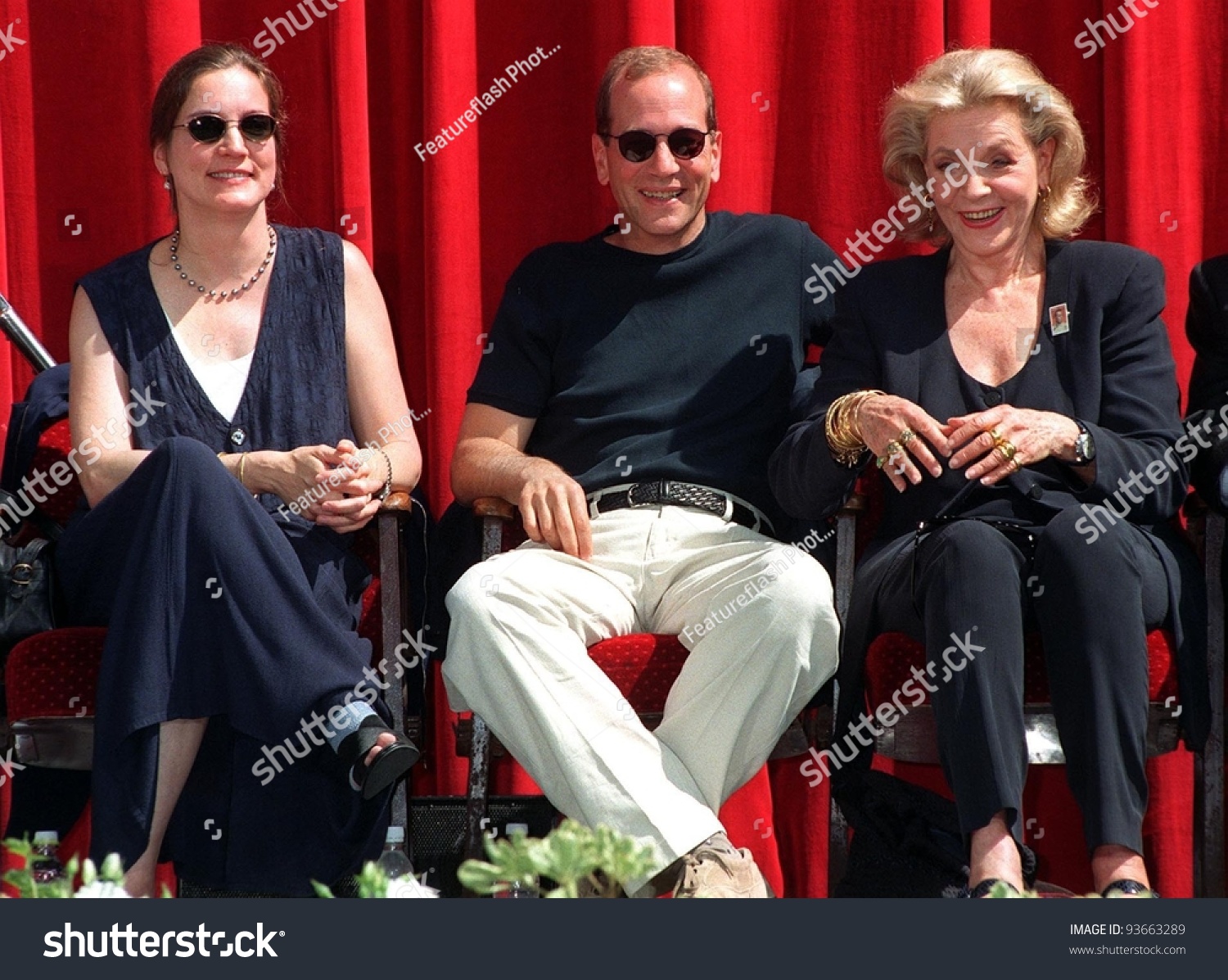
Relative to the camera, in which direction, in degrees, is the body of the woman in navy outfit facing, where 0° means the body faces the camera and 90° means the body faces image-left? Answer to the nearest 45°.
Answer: approximately 0°

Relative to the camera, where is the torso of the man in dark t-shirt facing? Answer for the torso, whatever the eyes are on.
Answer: toward the camera

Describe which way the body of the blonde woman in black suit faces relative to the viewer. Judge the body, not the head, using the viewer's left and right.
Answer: facing the viewer

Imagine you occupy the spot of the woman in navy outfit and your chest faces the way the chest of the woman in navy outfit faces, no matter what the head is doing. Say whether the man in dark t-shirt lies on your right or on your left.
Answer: on your left

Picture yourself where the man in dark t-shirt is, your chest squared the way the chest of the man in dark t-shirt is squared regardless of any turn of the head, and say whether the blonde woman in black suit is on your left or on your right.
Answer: on your left

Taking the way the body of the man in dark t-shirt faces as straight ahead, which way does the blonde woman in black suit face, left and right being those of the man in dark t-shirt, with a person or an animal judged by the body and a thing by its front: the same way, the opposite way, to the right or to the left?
the same way

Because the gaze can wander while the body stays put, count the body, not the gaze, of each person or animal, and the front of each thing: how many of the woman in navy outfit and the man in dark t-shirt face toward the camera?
2

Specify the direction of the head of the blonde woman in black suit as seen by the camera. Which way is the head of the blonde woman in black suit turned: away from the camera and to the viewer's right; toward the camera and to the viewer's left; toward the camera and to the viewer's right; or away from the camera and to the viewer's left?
toward the camera and to the viewer's left

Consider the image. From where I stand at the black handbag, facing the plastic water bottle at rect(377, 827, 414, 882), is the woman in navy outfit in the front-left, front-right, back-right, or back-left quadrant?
front-left

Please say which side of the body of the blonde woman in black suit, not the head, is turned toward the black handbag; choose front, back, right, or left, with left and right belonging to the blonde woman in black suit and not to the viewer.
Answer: right

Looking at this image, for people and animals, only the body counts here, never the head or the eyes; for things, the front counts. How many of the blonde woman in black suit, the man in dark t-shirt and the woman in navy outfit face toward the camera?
3

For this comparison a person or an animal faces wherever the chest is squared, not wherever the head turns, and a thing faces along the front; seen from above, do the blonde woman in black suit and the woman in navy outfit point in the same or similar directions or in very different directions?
same or similar directions

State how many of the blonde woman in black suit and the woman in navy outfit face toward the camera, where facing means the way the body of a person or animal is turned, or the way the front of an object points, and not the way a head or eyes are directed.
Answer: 2

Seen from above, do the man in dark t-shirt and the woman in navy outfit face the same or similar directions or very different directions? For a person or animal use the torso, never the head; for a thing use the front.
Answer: same or similar directions
